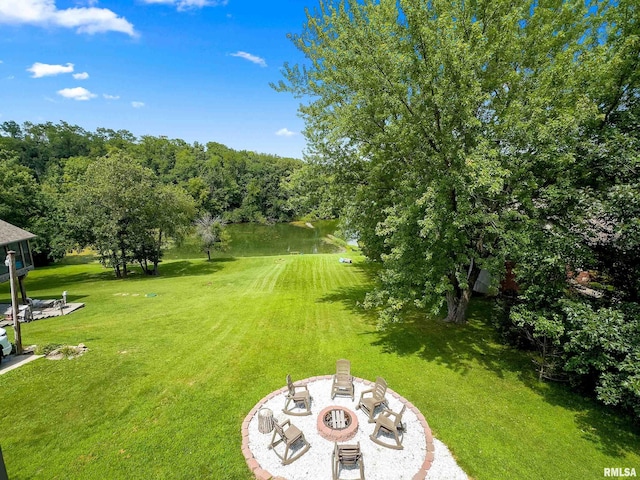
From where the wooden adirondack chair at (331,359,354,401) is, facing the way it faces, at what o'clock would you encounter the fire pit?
The fire pit is roughly at 12 o'clock from the wooden adirondack chair.

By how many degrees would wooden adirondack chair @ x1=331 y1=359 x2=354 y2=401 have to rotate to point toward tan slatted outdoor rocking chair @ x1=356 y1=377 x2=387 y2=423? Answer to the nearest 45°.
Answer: approximately 45° to its left

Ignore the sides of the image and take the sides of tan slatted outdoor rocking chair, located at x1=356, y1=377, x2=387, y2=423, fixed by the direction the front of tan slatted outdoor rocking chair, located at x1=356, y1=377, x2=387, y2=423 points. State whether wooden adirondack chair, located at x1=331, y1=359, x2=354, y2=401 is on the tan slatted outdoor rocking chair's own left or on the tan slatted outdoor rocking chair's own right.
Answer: on the tan slatted outdoor rocking chair's own right

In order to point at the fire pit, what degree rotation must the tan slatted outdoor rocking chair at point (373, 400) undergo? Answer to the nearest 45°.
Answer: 0° — it already faces it

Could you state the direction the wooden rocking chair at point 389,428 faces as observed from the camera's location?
facing to the left of the viewer

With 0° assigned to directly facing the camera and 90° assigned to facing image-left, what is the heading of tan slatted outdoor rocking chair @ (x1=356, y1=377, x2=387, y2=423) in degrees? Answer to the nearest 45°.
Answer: approximately 45°

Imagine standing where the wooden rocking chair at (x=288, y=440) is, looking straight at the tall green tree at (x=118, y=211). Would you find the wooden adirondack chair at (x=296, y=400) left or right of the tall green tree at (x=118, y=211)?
right

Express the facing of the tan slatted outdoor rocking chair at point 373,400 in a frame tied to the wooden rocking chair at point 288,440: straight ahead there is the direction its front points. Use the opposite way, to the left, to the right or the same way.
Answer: the opposite way
